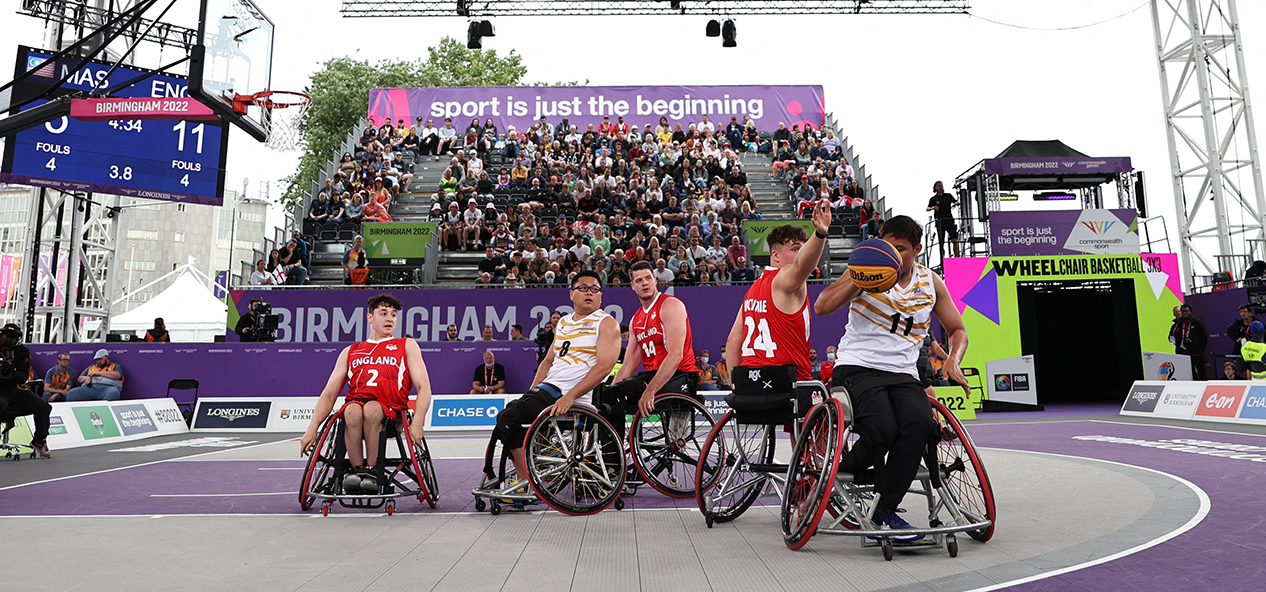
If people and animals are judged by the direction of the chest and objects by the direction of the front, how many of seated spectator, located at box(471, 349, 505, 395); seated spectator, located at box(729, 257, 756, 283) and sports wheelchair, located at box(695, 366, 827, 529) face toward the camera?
2

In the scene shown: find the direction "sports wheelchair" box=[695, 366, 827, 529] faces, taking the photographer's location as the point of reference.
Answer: facing away from the viewer and to the right of the viewer

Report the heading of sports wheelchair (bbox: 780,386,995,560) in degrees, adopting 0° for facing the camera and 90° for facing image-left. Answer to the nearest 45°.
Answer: approximately 0°

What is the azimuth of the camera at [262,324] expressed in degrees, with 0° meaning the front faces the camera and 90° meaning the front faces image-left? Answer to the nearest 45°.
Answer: approximately 315°

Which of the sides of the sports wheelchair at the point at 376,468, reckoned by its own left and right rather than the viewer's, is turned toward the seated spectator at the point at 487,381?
back

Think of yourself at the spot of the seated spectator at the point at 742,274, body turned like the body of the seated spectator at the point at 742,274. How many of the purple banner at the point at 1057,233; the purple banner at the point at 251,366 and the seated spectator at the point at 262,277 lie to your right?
2

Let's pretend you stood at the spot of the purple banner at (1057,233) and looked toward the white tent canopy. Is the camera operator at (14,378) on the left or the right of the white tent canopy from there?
left
